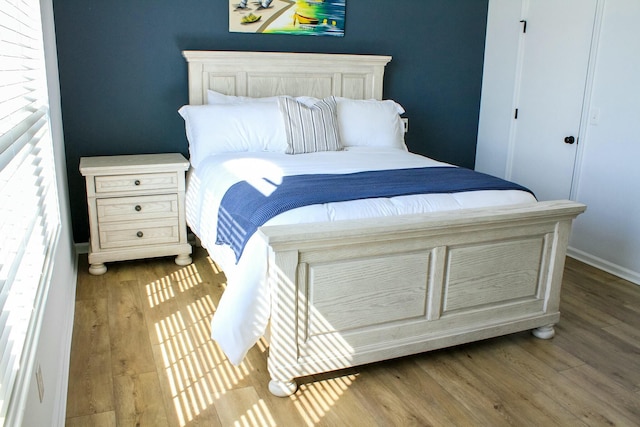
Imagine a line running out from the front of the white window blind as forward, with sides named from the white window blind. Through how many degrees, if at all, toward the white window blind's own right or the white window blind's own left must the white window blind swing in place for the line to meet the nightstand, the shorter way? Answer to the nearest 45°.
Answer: approximately 90° to the white window blind's own left

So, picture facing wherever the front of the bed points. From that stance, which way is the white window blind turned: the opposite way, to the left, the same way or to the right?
to the left

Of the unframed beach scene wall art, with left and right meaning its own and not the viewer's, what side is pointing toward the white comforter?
front

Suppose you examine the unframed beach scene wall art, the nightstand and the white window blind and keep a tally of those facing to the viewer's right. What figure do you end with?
1

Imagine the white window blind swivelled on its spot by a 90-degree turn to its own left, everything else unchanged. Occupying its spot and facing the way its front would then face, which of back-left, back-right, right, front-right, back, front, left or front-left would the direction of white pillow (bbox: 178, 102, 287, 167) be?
front-right

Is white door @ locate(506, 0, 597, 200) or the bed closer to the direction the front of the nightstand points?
the bed

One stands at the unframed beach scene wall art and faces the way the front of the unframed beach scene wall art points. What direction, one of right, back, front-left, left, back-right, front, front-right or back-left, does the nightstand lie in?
front-right

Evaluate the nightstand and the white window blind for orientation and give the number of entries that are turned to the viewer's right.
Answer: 1

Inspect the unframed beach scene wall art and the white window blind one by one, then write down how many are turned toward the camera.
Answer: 1

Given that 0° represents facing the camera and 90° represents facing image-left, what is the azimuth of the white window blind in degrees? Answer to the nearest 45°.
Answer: approximately 270°

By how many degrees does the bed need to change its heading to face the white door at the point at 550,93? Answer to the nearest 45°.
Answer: approximately 90° to its left

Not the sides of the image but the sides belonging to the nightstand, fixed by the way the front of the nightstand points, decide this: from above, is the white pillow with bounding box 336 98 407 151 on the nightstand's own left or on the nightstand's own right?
on the nightstand's own left

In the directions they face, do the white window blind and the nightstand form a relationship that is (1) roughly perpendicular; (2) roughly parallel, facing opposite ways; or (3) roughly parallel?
roughly perpendicular

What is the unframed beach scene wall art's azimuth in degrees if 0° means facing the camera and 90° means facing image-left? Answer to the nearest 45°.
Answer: approximately 0°

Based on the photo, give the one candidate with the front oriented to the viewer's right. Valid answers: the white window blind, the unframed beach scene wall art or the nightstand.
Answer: the white window blind
